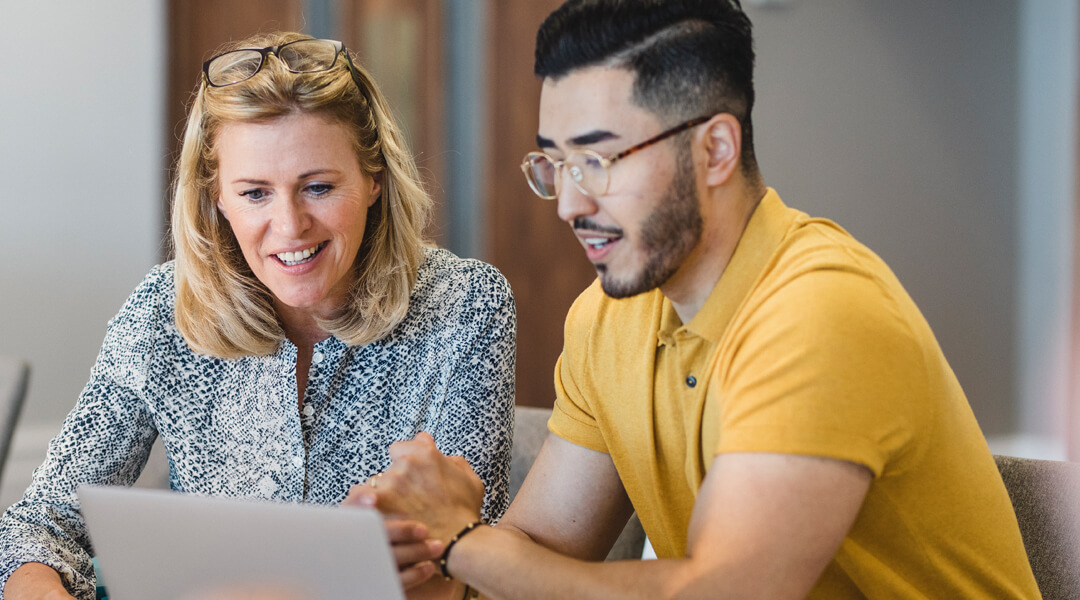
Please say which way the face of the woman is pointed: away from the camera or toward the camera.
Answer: toward the camera

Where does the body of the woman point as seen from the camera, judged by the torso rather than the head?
toward the camera

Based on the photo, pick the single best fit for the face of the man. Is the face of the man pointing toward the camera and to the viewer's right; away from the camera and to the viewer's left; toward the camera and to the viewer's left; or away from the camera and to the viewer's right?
toward the camera and to the viewer's left

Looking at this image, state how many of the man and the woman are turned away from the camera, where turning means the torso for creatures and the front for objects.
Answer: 0

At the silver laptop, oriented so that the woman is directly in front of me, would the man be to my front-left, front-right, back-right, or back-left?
front-right

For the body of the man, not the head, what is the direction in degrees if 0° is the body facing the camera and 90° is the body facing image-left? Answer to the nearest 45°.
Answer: approximately 45°

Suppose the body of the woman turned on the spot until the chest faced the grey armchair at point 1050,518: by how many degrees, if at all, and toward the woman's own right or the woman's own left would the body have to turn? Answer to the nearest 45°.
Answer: approximately 45° to the woman's own left

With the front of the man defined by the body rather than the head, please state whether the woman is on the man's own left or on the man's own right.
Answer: on the man's own right

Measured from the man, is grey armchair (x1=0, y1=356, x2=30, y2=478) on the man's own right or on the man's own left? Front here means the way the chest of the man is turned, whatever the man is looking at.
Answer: on the man's own right
